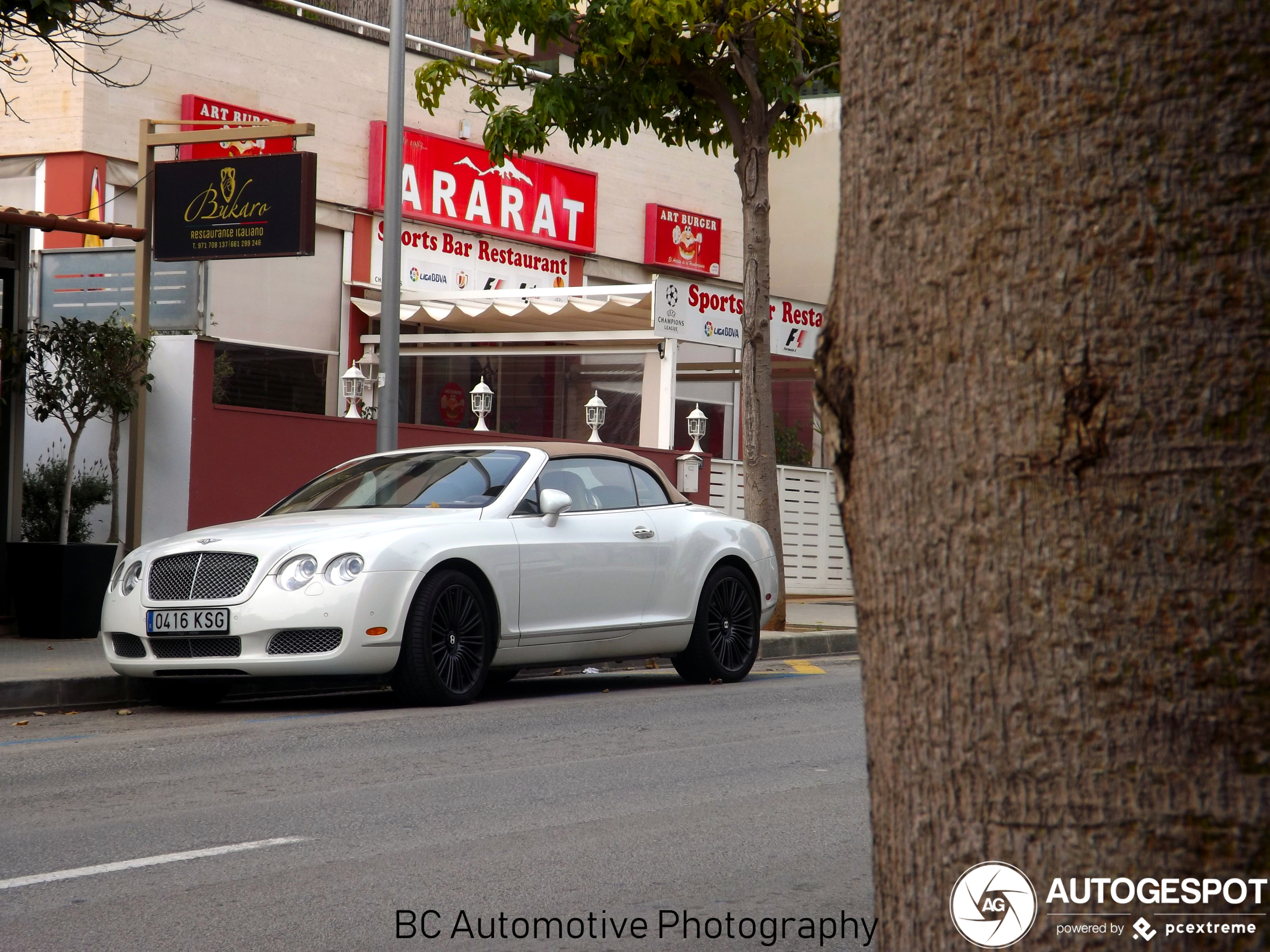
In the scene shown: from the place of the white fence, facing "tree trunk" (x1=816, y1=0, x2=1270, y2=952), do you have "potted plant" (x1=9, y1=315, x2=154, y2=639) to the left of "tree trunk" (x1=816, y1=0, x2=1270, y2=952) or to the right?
right

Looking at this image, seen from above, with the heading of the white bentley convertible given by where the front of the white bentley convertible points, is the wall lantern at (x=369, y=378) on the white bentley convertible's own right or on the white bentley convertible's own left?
on the white bentley convertible's own right

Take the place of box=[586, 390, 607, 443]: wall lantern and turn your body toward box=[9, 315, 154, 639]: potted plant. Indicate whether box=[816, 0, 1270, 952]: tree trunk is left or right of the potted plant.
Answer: left

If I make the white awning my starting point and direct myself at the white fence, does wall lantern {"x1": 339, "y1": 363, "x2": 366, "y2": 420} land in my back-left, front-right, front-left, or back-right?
back-right

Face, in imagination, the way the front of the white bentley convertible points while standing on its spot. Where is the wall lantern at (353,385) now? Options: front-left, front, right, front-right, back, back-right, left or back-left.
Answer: back-right

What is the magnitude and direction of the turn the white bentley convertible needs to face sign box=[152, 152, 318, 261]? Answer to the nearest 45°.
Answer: approximately 90° to its right

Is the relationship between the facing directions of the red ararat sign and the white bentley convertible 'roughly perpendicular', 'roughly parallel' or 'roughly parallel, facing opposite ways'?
roughly perpendicular

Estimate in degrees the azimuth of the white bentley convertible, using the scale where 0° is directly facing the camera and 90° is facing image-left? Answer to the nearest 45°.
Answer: approximately 45°

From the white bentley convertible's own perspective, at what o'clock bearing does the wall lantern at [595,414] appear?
The wall lantern is roughly at 5 o'clock from the white bentley convertible.

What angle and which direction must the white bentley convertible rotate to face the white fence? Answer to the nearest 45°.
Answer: approximately 180°
